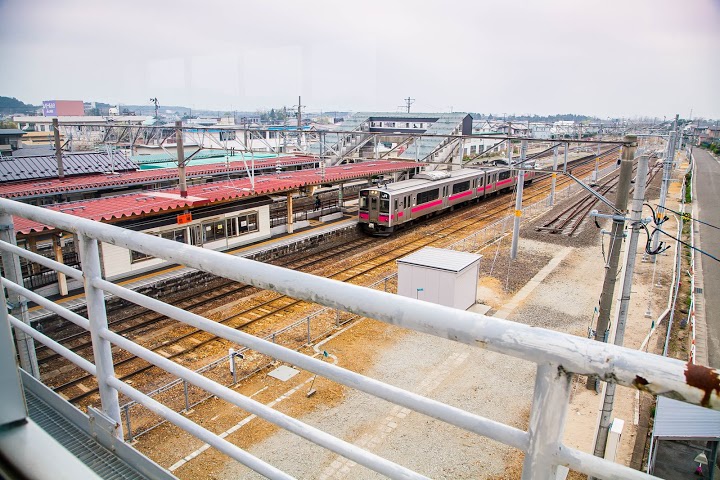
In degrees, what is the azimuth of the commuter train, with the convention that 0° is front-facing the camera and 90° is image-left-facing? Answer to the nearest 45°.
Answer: approximately 45°

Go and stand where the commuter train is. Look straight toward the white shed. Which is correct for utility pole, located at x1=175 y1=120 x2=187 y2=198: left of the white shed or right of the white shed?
right

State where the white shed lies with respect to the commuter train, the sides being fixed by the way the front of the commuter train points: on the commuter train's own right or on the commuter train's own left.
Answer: on the commuter train's own left

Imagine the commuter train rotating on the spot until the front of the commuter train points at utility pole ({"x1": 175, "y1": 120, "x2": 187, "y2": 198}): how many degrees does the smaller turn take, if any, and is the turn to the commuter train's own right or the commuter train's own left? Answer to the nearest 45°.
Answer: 0° — it already faces it

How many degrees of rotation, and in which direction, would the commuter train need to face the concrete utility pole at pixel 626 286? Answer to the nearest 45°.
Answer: approximately 45° to its left

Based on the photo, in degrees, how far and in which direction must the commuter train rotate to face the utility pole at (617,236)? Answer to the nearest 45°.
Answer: approximately 45° to its left
